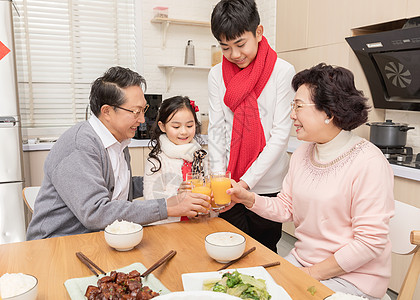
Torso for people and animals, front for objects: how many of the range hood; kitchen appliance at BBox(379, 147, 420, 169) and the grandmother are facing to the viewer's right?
0

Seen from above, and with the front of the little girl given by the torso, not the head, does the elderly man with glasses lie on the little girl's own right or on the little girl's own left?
on the little girl's own right

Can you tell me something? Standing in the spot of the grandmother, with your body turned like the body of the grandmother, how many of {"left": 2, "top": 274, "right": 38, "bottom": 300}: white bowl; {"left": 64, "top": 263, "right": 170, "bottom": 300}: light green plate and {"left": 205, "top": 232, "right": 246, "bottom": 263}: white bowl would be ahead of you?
3

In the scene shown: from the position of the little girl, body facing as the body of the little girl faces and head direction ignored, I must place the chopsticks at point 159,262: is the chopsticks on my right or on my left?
on my right

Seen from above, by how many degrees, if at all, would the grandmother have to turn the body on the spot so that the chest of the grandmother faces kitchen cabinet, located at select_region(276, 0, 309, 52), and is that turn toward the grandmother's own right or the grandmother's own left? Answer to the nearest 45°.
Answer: approximately 135° to the grandmother's own right

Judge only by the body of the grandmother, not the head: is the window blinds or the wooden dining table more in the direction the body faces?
the wooden dining table

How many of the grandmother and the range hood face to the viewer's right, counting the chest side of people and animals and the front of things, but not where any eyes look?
0

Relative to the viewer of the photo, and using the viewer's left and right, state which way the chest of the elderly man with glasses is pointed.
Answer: facing to the right of the viewer

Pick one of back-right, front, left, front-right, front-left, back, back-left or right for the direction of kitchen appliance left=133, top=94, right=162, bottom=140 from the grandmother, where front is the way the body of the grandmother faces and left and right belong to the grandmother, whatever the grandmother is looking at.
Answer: right

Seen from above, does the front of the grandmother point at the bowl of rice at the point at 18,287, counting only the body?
yes

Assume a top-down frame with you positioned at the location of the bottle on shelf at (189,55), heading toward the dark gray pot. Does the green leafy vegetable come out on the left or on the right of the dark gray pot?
right

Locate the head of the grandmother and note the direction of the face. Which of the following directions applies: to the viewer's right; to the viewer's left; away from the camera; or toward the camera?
to the viewer's left

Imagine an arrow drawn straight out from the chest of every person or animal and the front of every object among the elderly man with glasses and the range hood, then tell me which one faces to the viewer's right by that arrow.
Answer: the elderly man with glasses

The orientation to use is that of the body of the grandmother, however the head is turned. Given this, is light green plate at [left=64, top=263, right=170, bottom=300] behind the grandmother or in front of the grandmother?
in front

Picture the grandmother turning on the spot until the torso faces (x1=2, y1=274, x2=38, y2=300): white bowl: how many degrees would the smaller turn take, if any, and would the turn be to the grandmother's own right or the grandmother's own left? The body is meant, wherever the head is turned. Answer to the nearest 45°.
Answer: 0° — they already face it

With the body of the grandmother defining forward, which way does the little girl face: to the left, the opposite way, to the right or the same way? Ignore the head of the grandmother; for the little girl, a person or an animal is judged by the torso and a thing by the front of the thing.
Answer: to the left

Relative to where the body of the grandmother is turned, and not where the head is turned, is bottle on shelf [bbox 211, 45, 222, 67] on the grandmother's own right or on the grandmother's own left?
on the grandmother's own right

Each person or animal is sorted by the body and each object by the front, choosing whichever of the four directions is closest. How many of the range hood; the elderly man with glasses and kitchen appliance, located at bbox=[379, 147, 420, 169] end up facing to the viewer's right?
1

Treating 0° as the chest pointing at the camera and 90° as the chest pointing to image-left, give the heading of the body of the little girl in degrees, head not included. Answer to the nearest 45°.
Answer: approximately 315°

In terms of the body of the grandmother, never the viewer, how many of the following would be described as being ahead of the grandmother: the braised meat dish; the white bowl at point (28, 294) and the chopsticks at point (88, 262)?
3
